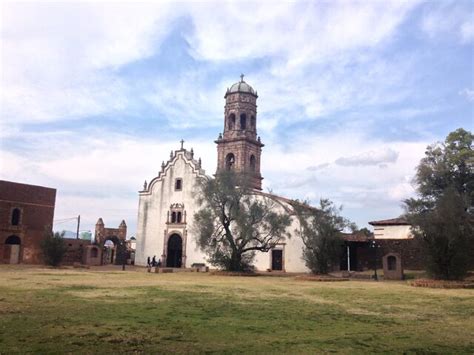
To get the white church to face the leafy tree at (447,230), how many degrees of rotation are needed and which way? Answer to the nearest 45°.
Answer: approximately 90° to its left

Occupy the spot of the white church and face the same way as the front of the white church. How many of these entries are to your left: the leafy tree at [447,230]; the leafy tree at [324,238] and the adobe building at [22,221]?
2

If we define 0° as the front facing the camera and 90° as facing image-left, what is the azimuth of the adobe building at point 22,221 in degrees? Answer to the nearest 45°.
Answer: approximately 315°

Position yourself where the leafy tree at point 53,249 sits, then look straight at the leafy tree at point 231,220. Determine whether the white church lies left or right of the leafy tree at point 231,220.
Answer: left

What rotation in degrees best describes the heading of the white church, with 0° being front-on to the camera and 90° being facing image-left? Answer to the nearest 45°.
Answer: approximately 45°
